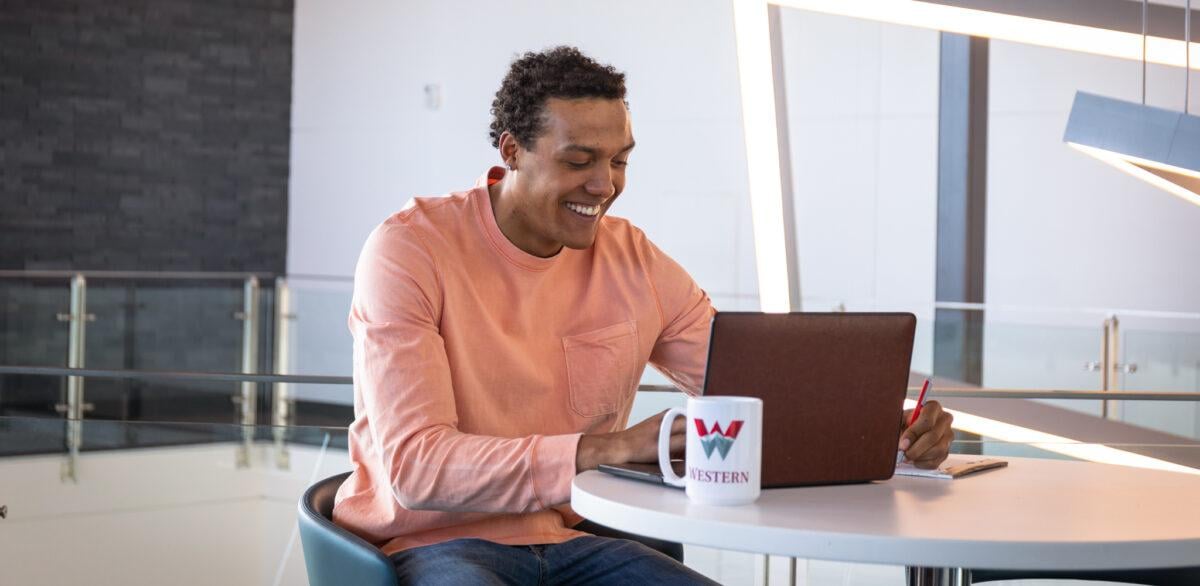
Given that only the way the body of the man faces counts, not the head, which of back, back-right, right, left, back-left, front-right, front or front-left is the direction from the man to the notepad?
front-left

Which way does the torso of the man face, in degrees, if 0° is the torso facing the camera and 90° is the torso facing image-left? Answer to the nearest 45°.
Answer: approximately 315°

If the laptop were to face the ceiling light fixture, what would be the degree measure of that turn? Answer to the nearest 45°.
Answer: approximately 90° to its right

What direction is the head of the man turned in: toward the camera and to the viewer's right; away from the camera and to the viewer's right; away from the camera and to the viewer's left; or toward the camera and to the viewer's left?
toward the camera and to the viewer's right

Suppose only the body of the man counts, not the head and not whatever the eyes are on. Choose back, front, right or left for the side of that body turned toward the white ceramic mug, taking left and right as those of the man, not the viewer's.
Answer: front

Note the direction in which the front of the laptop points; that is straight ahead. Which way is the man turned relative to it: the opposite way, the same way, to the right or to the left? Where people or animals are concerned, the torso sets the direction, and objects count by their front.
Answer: the opposite way

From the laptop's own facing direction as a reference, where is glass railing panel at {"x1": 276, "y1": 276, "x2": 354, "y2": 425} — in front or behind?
in front

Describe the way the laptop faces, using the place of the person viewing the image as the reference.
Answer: facing away from the viewer and to the left of the viewer
